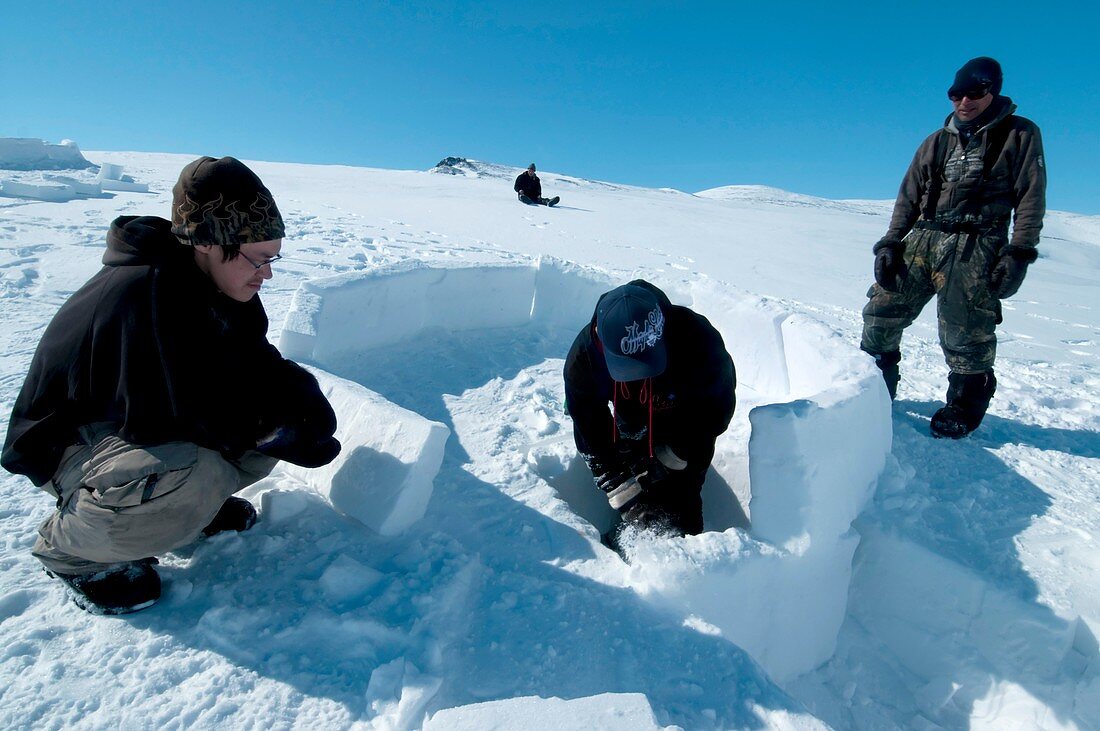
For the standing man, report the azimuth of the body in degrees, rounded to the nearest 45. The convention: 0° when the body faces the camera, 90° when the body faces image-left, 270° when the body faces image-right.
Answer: approximately 45°

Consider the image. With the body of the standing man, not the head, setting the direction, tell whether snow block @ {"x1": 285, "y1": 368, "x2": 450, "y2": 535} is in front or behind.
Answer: in front

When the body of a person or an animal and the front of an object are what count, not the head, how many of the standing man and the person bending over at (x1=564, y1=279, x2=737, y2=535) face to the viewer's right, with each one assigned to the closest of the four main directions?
0

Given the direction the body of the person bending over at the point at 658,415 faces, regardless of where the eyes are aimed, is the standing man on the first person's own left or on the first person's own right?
on the first person's own left

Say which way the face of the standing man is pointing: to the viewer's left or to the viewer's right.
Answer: to the viewer's left

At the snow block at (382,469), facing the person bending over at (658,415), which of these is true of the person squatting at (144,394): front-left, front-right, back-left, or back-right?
back-right

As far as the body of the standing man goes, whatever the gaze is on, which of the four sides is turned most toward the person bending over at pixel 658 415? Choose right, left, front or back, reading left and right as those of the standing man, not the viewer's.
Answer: front

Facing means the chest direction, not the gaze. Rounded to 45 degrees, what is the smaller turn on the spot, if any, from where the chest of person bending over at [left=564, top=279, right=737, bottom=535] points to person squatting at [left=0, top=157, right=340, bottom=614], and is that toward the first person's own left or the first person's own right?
approximately 45° to the first person's own right

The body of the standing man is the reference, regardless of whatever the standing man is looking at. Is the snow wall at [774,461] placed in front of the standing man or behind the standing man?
in front

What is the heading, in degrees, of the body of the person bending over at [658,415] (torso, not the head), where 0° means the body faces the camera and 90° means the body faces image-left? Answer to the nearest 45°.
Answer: approximately 0°
